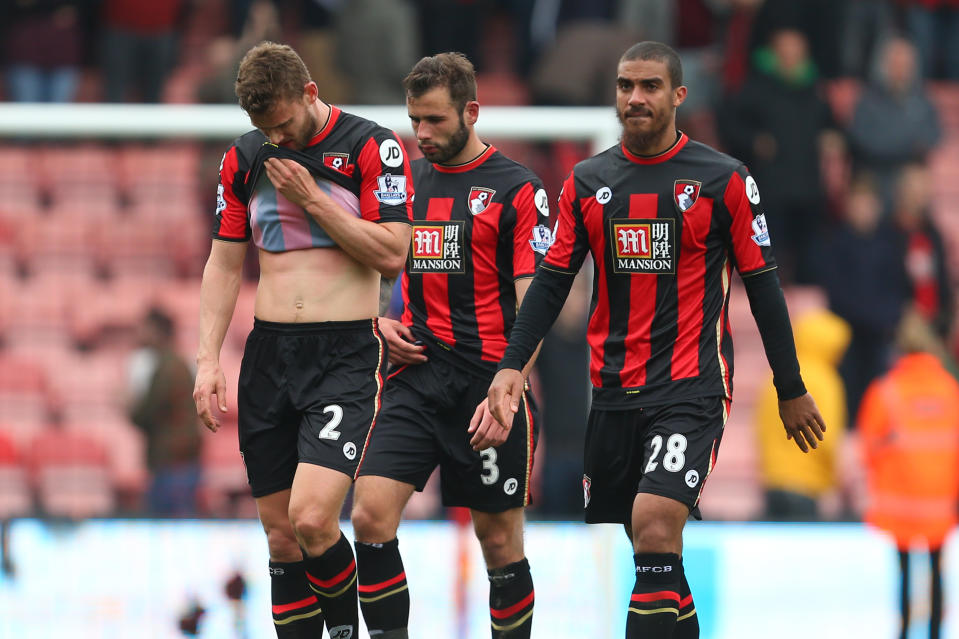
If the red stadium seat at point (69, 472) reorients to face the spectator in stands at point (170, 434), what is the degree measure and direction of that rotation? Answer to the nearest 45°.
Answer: approximately 45° to its left

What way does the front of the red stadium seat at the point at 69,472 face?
toward the camera

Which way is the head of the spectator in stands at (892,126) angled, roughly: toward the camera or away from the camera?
toward the camera

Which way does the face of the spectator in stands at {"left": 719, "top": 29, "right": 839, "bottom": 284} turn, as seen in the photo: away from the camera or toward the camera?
toward the camera

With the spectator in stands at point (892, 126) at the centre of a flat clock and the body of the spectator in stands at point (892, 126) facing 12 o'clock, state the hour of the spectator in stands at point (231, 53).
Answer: the spectator in stands at point (231, 53) is roughly at 2 o'clock from the spectator in stands at point (892, 126).

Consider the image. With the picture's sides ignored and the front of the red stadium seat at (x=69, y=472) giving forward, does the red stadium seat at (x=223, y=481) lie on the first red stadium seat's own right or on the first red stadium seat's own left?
on the first red stadium seat's own left

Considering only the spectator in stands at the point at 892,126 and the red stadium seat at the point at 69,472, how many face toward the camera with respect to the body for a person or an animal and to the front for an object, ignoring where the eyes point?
2

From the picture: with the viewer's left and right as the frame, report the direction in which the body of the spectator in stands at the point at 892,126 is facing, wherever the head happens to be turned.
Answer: facing the viewer
